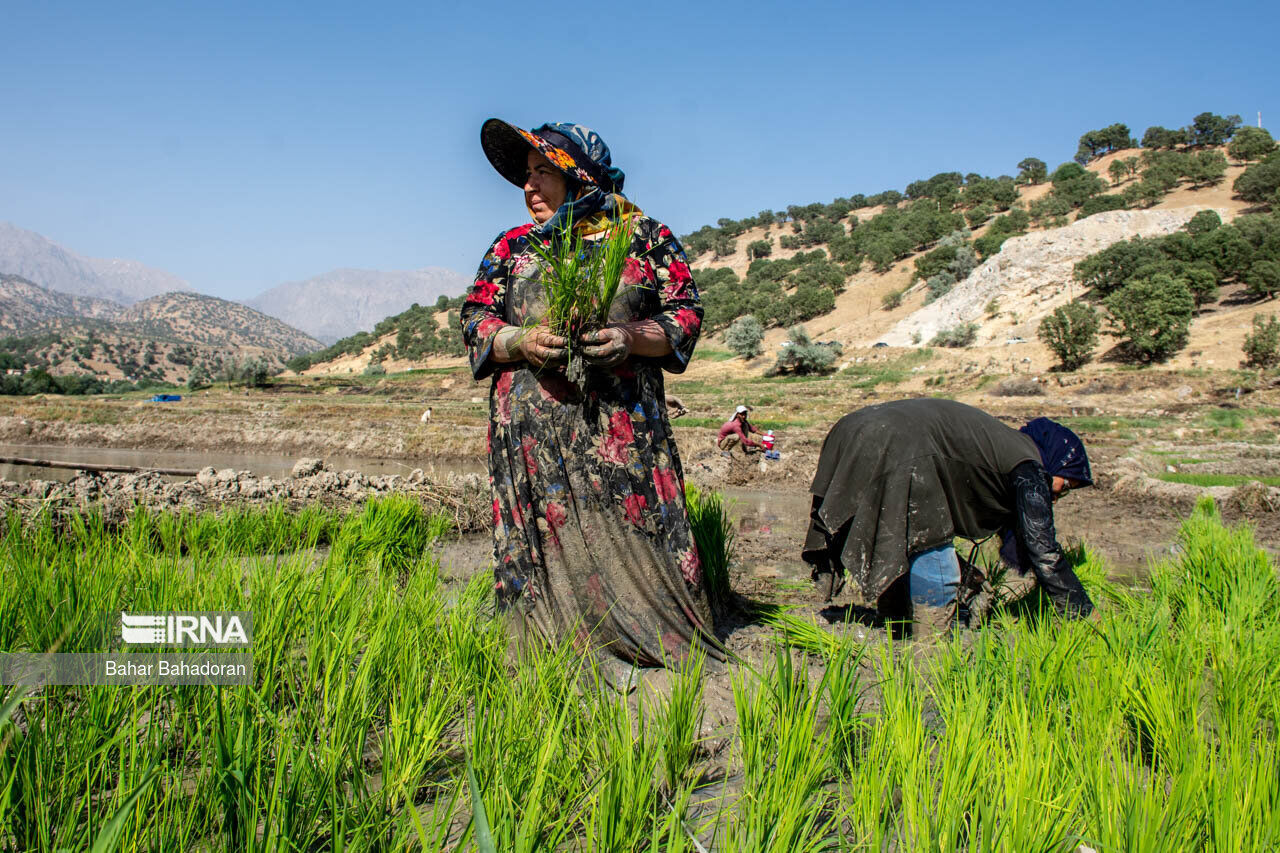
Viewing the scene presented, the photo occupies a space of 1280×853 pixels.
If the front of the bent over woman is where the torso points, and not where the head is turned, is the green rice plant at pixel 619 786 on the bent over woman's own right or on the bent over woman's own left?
on the bent over woman's own right

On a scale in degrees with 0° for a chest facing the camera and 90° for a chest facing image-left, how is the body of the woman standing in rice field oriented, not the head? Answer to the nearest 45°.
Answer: approximately 0°

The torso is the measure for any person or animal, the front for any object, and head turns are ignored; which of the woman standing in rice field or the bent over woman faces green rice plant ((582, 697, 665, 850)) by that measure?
the woman standing in rice field

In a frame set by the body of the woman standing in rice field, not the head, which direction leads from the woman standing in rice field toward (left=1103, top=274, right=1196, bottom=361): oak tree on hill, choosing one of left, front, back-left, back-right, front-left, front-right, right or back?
back-left

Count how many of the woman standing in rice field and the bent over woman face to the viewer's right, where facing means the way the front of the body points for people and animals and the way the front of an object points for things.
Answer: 1

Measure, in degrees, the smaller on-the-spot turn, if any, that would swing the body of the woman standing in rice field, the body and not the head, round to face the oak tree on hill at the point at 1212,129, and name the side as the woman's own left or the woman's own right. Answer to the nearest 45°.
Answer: approximately 135° to the woman's own left

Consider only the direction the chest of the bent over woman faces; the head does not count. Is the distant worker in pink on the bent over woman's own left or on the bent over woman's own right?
on the bent over woman's own left

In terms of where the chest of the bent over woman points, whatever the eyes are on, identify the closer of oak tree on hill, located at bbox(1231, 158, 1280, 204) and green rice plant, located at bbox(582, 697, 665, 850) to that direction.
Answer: the oak tree on hill

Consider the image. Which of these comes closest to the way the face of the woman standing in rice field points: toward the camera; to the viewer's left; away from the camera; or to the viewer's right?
to the viewer's left

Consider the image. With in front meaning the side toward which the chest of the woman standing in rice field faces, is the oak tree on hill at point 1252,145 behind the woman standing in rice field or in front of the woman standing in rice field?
behind

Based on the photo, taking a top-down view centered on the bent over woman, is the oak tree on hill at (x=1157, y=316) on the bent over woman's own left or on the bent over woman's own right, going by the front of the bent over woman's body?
on the bent over woman's own left

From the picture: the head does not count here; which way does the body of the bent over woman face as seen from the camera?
to the viewer's right

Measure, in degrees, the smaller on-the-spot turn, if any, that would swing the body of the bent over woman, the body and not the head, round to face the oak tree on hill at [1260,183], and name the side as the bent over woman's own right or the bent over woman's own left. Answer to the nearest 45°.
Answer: approximately 90° to the bent over woman's own left
